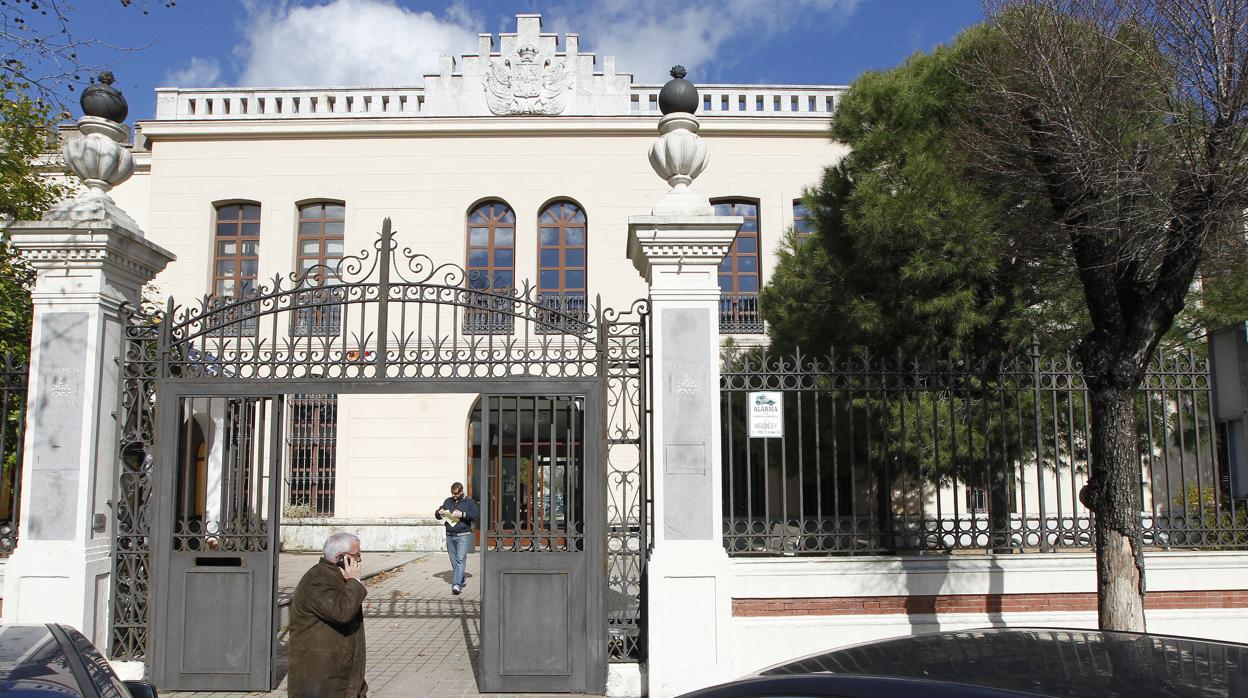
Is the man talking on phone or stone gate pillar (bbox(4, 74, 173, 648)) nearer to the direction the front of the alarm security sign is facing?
the man talking on phone

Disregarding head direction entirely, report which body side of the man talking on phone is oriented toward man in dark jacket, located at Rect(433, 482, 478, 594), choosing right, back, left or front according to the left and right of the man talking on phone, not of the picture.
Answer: left

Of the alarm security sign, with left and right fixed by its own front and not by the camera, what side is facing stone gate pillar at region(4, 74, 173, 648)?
right

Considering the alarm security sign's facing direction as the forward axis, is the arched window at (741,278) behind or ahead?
behind

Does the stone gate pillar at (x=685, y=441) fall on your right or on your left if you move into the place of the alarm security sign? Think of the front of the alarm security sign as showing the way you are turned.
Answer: on your right

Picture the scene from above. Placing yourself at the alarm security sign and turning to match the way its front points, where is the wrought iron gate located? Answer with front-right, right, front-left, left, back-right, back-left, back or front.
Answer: right

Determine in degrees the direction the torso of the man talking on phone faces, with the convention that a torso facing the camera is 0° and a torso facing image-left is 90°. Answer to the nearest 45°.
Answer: approximately 270°

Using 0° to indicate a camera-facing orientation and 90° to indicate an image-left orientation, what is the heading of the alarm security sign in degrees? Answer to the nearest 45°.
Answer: approximately 0°
